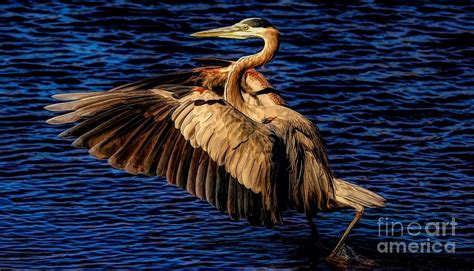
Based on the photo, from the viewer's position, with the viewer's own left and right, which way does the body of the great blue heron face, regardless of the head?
facing to the left of the viewer
